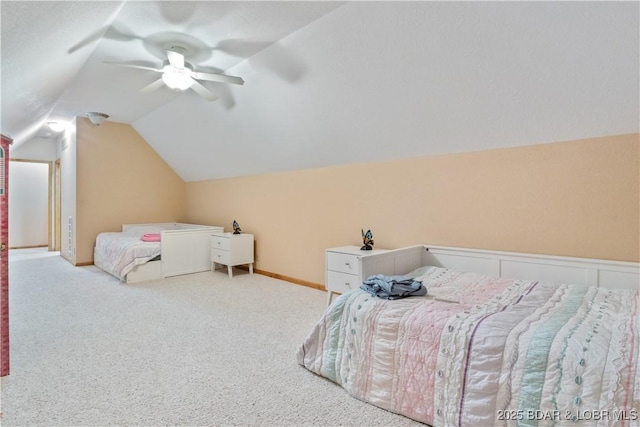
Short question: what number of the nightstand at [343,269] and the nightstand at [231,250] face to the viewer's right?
0

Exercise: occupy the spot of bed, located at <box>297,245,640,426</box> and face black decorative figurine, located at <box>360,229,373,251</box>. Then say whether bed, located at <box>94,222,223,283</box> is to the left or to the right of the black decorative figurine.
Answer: left

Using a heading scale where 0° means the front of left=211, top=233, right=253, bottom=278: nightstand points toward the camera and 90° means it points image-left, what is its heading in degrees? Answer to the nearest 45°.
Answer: approximately 45°

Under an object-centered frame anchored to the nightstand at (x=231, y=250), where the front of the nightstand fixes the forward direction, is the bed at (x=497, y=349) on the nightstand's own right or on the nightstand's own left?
on the nightstand's own left

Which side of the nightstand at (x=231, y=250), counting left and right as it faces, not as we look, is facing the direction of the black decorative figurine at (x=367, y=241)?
left

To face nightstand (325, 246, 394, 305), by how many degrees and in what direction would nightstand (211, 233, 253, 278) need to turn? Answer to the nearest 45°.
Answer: approximately 90° to its left

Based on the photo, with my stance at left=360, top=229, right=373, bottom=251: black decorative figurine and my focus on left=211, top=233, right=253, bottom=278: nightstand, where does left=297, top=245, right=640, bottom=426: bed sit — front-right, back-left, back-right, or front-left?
back-left
